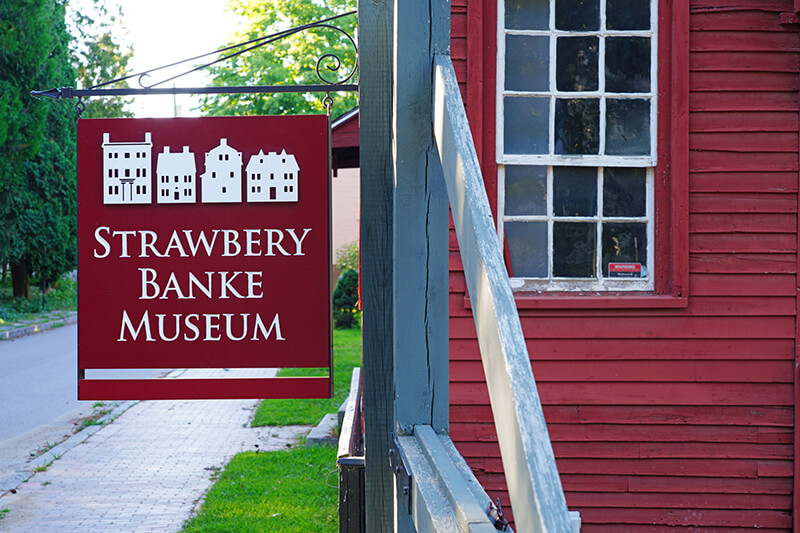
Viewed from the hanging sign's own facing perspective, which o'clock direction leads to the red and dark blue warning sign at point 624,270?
The red and dark blue warning sign is roughly at 8 o'clock from the hanging sign.

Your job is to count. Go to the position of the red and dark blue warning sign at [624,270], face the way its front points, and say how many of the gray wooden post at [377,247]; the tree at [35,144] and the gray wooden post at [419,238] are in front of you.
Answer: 2

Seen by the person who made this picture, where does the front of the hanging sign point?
facing the viewer

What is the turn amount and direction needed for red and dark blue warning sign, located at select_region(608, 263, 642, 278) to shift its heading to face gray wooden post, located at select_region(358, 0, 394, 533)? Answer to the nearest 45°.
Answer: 0° — it already faces it

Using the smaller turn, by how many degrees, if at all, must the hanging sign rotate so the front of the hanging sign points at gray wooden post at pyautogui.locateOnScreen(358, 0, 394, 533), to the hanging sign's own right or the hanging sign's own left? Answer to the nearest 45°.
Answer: approximately 45° to the hanging sign's own left

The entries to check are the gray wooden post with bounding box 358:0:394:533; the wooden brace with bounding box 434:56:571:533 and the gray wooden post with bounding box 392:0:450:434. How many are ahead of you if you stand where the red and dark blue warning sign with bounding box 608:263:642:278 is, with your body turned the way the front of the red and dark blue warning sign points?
3

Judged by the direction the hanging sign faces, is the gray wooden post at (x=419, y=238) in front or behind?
in front

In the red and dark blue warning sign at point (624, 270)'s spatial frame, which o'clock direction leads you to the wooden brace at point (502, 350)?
The wooden brace is roughly at 12 o'clock from the red and dark blue warning sign.

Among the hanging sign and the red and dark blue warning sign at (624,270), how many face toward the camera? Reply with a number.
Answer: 2

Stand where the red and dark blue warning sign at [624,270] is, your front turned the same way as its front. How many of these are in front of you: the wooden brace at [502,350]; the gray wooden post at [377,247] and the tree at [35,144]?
2

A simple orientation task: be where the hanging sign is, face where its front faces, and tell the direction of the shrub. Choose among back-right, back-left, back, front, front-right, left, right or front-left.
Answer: back

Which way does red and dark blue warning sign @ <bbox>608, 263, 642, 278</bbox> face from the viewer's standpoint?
toward the camera

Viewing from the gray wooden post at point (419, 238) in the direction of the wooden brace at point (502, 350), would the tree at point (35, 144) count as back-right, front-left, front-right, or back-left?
back-right

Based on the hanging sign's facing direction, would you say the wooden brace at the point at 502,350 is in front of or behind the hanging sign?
in front

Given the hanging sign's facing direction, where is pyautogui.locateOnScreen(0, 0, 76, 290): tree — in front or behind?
behind

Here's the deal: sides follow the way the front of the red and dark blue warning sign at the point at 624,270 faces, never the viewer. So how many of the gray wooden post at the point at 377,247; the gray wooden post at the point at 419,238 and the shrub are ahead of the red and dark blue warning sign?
2

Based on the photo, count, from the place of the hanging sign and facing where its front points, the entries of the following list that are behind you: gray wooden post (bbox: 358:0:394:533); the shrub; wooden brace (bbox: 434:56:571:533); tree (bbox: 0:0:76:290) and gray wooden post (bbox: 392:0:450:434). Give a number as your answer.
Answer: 2
